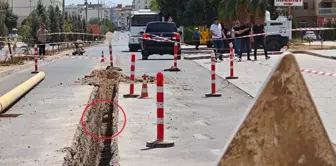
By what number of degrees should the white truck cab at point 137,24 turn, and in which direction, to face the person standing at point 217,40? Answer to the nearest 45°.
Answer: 0° — it already faces them

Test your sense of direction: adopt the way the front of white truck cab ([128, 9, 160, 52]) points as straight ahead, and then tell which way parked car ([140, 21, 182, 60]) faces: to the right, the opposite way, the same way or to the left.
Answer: the opposite way

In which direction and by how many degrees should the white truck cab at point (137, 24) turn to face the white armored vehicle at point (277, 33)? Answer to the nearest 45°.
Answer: approximately 45° to its left

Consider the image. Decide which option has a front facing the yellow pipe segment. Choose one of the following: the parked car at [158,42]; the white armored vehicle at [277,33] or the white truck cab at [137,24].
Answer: the white truck cab at [137,24]

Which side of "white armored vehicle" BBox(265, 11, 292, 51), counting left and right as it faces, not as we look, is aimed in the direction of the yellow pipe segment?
right

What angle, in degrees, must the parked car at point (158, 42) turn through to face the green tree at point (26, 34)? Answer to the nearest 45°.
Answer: approximately 45° to its left

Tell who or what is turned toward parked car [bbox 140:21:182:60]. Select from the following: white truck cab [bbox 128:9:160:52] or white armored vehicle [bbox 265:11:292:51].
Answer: white truck cab [bbox 128:9:160:52]

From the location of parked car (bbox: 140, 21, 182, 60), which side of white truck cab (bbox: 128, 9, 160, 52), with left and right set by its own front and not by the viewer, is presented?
front

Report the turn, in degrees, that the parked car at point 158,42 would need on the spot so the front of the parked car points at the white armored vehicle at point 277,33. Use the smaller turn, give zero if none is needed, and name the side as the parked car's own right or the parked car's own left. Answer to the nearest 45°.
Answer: approximately 45° to the parked car's own right

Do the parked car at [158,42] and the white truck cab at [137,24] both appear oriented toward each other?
yes

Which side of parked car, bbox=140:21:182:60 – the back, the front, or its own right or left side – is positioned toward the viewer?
back

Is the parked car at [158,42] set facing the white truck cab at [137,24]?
yes

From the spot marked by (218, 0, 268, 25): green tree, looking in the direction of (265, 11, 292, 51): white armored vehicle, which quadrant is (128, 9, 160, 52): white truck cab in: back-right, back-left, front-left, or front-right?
back-right
